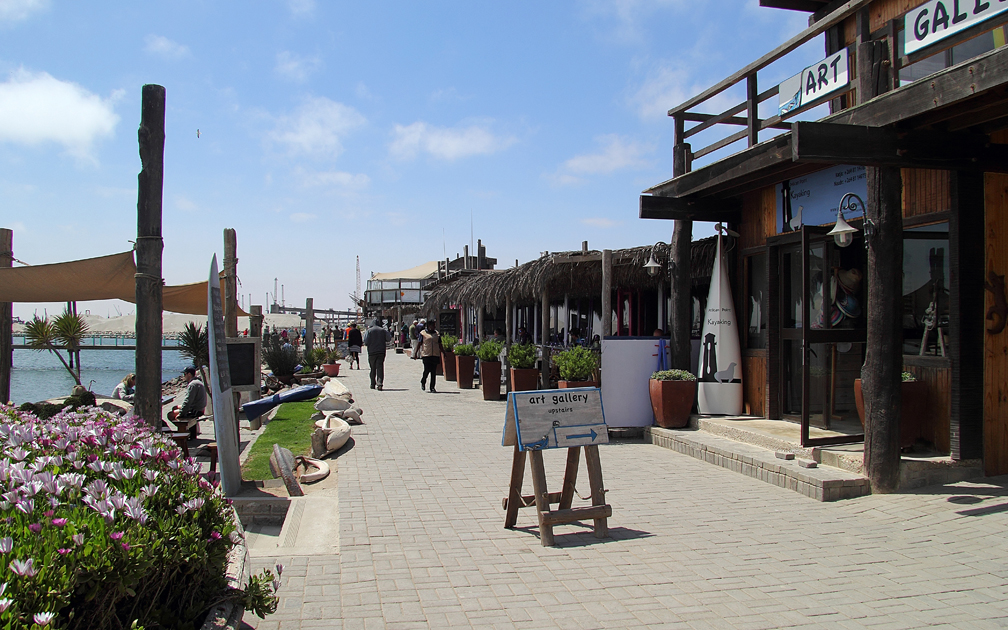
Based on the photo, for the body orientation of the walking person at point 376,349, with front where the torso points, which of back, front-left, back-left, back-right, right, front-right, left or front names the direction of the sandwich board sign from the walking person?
back

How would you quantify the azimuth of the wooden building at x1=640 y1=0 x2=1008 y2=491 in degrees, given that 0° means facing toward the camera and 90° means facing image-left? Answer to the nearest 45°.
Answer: approximately 45°

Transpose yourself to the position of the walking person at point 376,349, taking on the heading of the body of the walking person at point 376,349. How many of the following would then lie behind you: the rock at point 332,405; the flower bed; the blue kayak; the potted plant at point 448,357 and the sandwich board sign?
4

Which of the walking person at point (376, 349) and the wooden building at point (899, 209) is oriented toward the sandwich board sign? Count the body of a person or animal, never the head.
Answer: the wooden building

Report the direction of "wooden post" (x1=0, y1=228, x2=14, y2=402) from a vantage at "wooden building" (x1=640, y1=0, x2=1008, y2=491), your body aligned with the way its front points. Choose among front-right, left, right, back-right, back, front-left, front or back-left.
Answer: front-right

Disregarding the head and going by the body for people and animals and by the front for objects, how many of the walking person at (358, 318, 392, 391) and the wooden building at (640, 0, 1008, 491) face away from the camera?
1

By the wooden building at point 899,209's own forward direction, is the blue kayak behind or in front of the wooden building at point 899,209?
in front

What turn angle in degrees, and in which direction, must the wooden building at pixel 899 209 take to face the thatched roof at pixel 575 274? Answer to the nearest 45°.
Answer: approximately 90° to its right

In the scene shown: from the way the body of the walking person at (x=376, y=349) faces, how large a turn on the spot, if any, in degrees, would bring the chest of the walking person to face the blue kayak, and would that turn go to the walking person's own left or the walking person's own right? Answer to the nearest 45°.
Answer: approximately 180°

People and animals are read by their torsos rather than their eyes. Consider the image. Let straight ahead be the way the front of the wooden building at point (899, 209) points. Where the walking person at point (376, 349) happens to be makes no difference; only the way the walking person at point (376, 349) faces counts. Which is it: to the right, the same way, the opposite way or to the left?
to the right

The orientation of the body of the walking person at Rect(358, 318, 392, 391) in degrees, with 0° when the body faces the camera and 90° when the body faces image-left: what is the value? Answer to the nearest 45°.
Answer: approximately 180°

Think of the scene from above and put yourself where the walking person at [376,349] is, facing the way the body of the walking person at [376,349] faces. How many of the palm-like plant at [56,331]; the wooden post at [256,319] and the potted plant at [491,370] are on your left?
2

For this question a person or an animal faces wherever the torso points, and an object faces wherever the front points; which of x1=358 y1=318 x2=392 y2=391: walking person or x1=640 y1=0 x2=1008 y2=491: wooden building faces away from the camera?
the walking person
